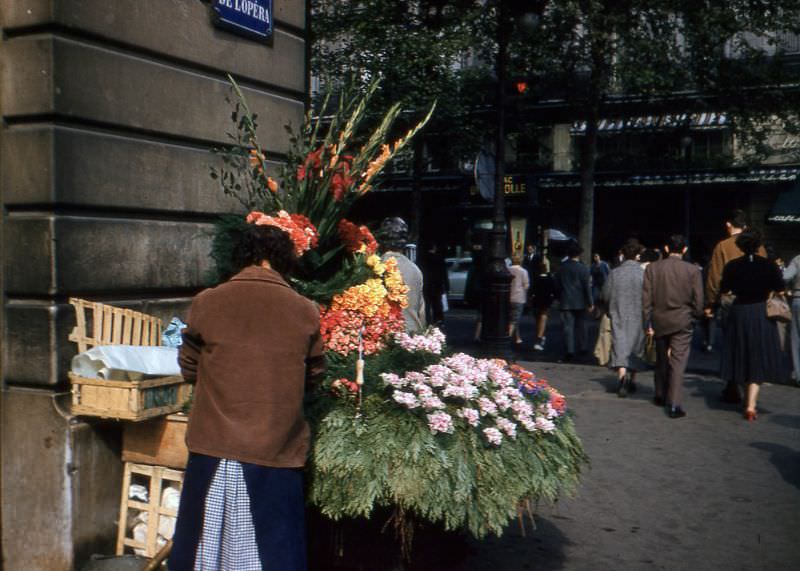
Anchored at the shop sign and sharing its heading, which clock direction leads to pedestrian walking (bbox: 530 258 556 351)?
The pedestrian walking is roughly at 12 o'clock from the shop sign.

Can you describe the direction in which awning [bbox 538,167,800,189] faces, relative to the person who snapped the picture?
facing the viewer

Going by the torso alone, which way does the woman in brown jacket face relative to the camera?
away from the camera

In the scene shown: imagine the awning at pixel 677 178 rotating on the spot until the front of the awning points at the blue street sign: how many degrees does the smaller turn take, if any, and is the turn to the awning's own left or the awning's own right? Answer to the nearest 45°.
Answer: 0° — it already faces it

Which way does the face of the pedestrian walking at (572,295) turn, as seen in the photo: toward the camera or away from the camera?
away from the camera

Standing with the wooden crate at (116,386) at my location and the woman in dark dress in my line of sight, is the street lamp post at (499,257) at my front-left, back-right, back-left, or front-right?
front-left

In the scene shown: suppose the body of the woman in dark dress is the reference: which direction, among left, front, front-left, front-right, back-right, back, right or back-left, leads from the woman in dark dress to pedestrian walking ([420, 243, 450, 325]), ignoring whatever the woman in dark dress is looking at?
front-left

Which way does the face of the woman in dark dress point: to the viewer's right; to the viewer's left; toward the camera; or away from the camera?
away from the camera

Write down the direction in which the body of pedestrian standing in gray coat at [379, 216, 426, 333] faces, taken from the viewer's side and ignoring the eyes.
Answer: away from the camera

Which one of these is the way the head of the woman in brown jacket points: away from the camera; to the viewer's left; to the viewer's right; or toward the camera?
away from the camera

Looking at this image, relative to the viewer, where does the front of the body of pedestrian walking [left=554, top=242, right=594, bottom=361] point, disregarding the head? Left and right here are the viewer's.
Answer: facing away from the viewer

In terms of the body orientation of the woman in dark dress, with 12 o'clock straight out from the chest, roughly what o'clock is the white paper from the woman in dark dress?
The white paper is roughly at 7 o'clock from the woman in dark dress.

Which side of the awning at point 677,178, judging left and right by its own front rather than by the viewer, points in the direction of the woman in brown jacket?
front

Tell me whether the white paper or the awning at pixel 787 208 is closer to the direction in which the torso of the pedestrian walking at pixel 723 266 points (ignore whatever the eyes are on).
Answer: the awning

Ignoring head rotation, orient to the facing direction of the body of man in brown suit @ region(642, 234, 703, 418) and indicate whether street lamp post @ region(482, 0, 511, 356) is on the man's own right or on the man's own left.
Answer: on the man's own left

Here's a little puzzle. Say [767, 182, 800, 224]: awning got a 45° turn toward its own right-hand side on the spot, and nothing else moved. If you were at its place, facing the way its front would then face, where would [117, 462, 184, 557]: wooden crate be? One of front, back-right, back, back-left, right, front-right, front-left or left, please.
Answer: front-left

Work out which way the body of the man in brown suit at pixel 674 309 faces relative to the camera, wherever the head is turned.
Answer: away from the camera
